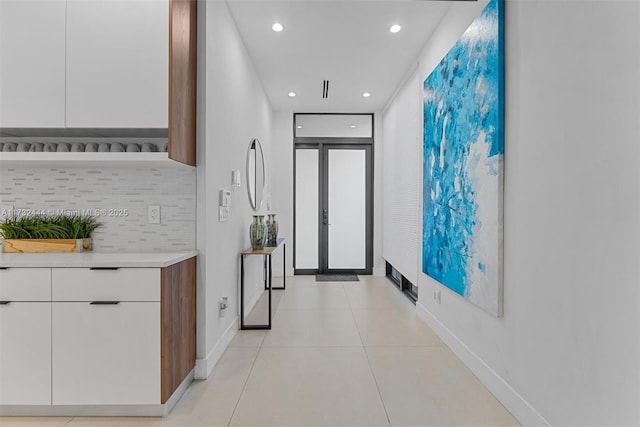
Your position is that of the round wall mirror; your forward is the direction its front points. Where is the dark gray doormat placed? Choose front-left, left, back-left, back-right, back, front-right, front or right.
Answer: front-left

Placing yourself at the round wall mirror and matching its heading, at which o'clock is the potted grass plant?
The potted grass plant is roughly at 4 o'clock from the round wall mirror.

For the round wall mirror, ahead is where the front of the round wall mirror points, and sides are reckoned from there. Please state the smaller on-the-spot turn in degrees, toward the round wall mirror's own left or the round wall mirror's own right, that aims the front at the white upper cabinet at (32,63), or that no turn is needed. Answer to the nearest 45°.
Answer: approximately 135° to the round wall mirror's own right

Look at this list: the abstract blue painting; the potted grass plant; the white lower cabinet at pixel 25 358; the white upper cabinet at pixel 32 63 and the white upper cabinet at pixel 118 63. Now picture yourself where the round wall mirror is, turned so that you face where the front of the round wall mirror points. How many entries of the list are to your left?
0

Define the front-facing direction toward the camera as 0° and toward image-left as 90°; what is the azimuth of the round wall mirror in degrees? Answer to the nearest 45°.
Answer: approximately 270°

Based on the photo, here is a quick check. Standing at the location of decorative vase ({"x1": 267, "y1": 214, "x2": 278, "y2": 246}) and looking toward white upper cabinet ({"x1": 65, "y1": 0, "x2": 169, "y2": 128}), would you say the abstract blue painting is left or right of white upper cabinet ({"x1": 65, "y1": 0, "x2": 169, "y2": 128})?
left

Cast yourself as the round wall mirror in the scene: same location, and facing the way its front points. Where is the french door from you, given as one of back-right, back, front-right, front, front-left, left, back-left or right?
front-left

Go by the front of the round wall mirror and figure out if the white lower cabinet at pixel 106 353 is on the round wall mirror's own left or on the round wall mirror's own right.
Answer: on the round wall mirror's own right

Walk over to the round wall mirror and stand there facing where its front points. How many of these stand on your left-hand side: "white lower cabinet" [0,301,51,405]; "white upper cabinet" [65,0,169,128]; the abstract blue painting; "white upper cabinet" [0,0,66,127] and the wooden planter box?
0

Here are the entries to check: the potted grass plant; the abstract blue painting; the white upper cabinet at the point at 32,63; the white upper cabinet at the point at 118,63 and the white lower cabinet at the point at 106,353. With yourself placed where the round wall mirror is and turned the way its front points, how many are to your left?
0

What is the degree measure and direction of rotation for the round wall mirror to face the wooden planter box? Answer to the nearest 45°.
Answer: approximately 135° to its right

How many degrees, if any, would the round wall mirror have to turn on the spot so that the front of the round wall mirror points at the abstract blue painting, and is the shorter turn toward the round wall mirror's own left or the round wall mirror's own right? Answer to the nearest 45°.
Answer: approximately 45° to the round wall mirror's own right

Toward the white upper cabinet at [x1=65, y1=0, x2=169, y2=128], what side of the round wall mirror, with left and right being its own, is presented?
right

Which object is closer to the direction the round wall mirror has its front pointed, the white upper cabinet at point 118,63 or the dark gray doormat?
the dark gray doormat
